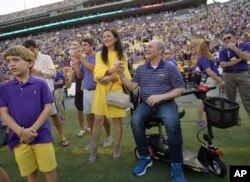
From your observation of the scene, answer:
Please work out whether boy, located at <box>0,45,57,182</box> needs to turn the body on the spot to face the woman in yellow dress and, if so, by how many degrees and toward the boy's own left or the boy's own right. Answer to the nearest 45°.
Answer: approximately 135° to the boy's own left

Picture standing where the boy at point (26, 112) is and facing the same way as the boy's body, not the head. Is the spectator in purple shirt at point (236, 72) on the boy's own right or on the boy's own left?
on the boy's own left

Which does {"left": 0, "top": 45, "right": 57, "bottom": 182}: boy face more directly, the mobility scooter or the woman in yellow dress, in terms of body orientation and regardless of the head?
the mobility scooter

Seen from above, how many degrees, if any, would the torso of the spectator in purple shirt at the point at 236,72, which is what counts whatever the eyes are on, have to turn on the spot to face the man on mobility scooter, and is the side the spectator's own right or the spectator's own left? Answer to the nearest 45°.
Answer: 0° — they already face them

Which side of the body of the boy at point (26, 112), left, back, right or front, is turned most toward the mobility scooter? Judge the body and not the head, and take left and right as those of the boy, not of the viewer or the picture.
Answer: left

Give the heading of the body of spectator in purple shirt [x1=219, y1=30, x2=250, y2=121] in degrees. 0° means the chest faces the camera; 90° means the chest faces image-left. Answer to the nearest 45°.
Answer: approximately 45°

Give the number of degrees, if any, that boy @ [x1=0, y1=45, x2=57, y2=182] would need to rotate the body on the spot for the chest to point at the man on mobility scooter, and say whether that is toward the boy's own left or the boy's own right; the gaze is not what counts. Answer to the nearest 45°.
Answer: approximately 90° to the boy's own left

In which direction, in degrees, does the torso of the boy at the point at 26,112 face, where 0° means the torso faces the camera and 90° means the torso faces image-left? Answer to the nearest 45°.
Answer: approximately 0°
